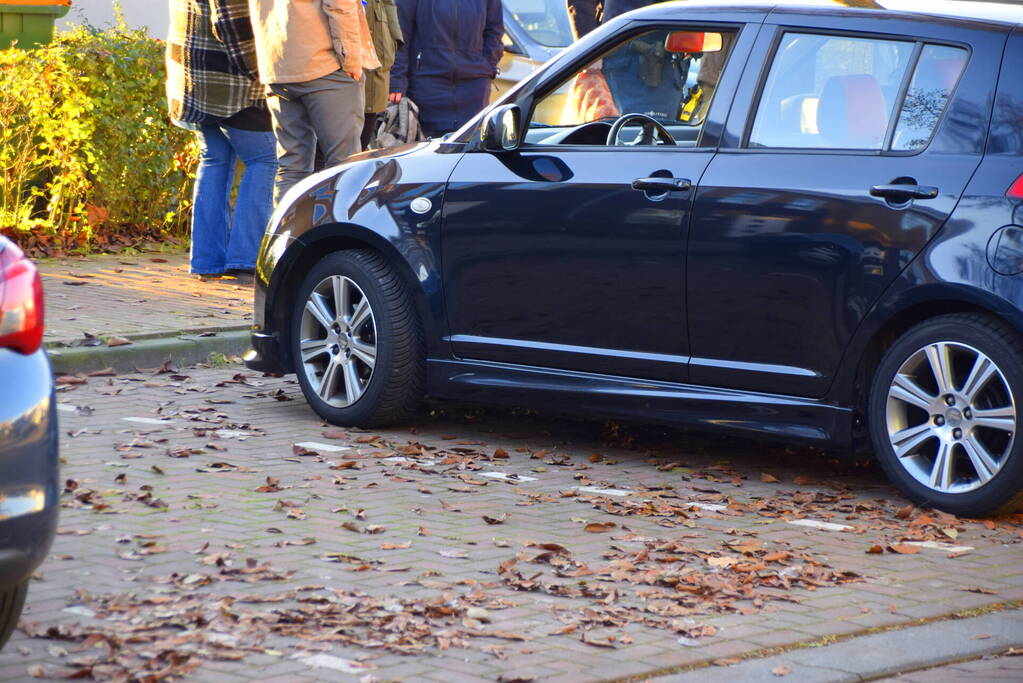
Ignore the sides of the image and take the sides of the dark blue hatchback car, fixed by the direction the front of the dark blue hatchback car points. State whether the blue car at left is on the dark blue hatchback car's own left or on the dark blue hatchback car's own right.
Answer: on the dark blue hatchback car's own left

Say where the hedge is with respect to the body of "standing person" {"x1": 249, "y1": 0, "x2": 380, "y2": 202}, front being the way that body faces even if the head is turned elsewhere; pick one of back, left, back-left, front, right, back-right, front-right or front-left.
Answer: left

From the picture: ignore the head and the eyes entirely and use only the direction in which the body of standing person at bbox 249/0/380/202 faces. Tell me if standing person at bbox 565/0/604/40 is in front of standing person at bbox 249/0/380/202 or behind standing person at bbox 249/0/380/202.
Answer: in front

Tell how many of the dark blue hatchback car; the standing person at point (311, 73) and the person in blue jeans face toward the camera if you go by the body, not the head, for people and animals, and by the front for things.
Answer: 0

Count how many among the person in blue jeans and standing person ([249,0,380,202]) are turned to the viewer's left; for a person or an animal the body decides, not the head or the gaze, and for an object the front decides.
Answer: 0

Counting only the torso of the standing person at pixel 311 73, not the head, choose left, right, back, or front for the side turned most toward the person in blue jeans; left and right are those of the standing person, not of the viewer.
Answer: left

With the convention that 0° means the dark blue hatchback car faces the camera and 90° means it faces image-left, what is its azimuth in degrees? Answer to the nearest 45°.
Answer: approximately 135°

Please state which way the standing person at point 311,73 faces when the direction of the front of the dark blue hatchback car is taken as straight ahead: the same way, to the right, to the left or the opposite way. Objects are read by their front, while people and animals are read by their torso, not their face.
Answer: to the right

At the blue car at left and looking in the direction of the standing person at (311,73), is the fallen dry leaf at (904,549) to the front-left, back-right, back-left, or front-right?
front-right

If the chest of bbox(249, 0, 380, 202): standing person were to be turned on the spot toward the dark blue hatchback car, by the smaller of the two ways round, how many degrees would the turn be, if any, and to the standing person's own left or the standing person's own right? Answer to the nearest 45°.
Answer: approximately 90° to the standing person's own right

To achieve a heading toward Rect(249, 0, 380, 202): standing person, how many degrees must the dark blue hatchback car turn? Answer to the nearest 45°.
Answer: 0° — it already faces them
